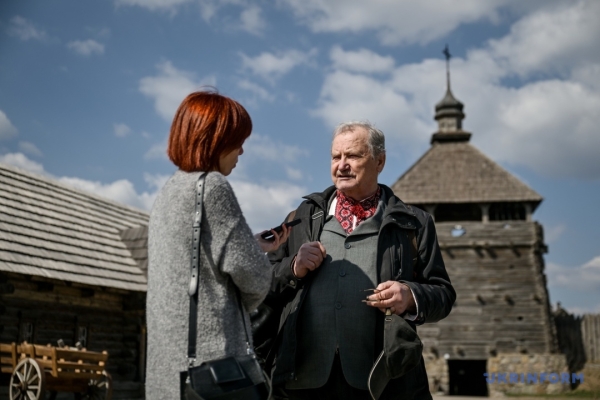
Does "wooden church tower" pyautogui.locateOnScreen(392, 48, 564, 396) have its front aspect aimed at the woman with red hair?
yes

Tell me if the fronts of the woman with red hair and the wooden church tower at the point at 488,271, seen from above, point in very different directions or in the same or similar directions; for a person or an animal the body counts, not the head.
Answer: very different directions

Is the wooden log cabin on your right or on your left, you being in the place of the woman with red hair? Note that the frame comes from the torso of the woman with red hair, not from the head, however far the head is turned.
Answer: on your left

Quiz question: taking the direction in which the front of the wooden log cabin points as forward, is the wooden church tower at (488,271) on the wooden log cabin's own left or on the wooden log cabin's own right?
on the wooden log cabin's own left

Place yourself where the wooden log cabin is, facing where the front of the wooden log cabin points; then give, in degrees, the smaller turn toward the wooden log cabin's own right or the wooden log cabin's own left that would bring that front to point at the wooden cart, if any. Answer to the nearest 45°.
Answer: approximately 45° to the wooden log cabin's own right

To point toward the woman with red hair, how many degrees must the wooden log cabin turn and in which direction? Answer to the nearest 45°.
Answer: approximately 45° to its right

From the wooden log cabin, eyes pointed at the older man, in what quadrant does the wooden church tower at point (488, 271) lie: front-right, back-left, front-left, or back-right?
back-left

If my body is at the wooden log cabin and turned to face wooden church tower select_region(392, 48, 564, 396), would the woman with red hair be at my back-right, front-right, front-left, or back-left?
back-right

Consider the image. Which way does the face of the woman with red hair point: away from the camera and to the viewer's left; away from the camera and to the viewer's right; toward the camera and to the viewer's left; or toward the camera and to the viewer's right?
away from the camera and to the viewer's right

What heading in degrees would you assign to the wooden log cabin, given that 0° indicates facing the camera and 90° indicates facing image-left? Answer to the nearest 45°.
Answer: approximately 315°

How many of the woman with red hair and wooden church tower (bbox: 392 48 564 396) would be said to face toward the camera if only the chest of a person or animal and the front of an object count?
1

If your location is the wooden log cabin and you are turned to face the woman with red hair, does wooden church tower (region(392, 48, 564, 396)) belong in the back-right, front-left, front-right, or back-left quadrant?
back-left

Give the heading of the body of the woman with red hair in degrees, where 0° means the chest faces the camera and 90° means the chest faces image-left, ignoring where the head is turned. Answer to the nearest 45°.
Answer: approximately 225°
